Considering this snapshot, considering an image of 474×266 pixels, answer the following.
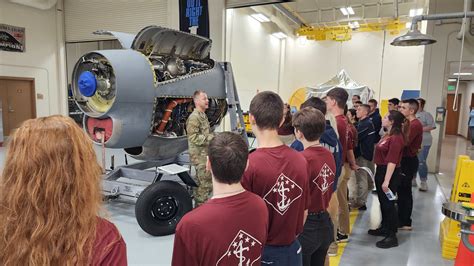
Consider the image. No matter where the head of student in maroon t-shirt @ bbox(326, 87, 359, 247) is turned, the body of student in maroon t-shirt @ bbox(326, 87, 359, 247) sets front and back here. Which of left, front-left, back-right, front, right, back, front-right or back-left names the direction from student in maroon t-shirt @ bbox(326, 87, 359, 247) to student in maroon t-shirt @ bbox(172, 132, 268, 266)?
left

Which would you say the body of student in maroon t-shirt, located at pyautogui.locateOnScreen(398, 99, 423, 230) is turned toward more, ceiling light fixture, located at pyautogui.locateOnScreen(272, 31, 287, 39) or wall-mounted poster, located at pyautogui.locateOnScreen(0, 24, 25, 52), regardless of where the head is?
the wall-mounted poster

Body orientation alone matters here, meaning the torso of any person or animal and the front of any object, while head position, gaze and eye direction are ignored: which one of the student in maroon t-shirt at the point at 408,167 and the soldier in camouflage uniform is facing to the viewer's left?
the student in maroon t-shirt

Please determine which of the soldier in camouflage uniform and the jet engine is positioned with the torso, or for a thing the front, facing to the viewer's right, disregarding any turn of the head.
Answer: the soldier in camouflage uniform

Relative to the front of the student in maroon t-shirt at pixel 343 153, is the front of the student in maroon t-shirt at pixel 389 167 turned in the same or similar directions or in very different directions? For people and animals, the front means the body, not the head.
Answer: same or similar directions

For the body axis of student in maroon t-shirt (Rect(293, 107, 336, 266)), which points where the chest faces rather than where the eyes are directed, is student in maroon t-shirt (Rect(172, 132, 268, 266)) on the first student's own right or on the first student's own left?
on the first student's own left

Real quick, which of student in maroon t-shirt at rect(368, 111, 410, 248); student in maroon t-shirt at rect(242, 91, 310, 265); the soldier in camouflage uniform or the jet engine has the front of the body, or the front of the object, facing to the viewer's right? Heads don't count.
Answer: the soldier in camouflage uniform

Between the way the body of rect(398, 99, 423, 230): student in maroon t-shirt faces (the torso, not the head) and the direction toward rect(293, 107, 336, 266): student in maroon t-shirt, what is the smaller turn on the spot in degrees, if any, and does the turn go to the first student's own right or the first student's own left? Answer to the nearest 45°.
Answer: approximately 90° to the first student's own left

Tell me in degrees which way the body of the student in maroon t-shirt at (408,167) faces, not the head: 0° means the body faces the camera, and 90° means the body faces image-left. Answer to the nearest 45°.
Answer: approximately 90°

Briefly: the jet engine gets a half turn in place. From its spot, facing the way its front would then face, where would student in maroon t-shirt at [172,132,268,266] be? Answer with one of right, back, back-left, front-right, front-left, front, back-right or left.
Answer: back-right

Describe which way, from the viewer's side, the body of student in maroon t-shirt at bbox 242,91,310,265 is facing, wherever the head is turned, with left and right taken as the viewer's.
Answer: facing away from the viewer and to the left of the viewer

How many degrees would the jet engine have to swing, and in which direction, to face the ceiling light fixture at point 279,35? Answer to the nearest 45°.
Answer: approximately 180°

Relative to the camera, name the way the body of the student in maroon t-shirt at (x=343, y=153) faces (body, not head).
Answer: to the viewer's left

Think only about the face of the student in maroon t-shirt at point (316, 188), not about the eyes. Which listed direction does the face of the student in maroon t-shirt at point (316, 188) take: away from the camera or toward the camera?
away from the camera

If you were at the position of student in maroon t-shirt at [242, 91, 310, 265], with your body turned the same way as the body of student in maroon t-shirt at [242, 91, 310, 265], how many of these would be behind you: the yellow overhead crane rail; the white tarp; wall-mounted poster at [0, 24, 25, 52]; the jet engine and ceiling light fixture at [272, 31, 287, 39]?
0

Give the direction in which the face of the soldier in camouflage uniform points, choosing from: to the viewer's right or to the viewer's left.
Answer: to the viewer's right

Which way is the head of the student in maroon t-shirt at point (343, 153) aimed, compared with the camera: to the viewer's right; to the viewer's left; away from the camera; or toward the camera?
to the viewer's left
